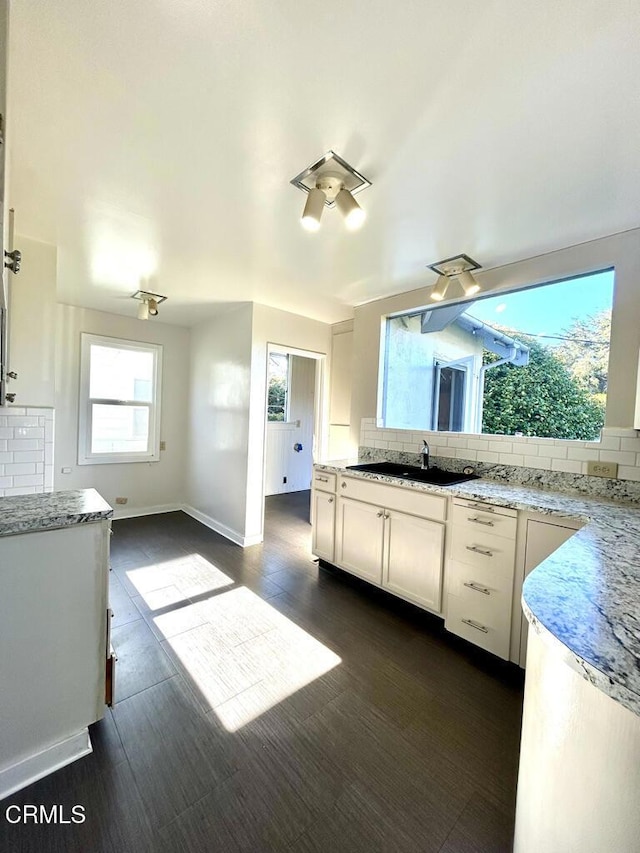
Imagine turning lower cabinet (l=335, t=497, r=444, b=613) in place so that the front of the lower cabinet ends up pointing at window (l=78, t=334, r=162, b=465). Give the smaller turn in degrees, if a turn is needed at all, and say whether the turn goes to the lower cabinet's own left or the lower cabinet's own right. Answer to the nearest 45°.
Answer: approximately 45° to the lower cabinet's own right

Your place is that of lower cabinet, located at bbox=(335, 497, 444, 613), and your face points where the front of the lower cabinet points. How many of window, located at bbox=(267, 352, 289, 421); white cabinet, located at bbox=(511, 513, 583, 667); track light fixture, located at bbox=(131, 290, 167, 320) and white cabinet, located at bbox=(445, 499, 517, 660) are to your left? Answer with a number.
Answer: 2

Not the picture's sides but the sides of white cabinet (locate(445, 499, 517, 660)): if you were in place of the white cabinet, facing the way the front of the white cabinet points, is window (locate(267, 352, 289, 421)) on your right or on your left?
on your right

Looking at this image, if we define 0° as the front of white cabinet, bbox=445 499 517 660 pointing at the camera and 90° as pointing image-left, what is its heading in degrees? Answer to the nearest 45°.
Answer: approximately 45°

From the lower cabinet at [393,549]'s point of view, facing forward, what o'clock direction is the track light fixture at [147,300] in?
The track light fixture is roughly at 2 o'clock from the lower cabinet.

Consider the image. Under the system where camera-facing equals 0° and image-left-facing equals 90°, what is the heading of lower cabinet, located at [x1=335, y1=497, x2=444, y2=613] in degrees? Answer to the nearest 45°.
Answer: approximately 45°

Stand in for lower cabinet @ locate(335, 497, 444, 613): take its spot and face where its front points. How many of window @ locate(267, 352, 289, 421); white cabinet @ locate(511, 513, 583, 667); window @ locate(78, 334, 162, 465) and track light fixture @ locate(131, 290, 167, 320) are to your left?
1

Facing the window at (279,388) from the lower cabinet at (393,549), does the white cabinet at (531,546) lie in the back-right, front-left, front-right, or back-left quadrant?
back-right

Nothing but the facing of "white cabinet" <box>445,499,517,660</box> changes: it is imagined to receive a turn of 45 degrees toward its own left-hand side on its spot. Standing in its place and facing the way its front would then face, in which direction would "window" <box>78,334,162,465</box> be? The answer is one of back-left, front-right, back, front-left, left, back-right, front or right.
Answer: right

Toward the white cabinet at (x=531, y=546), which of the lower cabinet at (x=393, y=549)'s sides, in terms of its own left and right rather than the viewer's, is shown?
left

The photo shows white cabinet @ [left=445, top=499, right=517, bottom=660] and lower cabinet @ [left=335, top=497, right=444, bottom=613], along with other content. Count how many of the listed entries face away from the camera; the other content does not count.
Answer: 0

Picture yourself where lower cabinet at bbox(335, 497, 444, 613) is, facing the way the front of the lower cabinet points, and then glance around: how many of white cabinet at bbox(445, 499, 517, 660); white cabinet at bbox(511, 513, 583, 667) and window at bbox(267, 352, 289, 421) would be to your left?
2

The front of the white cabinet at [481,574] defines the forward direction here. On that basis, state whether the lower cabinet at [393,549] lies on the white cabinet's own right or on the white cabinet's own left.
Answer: on the white cabinet's own right
